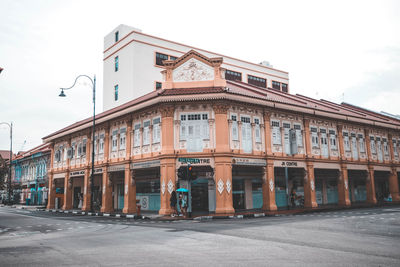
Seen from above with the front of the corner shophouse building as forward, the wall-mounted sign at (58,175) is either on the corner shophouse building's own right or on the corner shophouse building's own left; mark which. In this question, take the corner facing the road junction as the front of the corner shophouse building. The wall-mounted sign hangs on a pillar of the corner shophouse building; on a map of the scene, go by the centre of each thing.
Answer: on the corner shophouse building's own right

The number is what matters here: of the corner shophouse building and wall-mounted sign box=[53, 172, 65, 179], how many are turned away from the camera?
0

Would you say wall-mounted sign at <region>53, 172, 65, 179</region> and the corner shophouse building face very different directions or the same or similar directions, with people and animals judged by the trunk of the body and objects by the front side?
same or similar directions

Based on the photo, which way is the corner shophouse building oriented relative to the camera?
toward the camera
